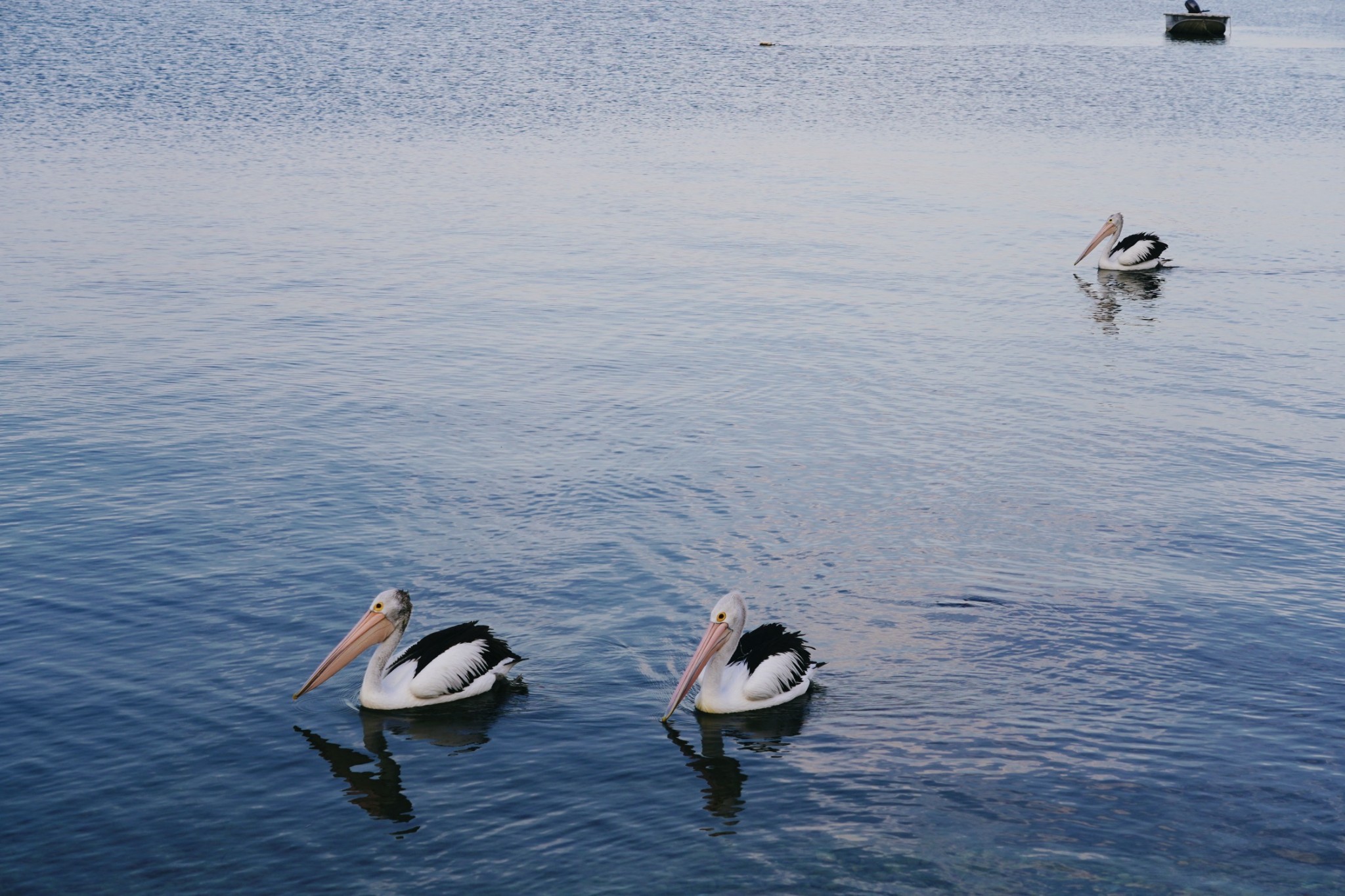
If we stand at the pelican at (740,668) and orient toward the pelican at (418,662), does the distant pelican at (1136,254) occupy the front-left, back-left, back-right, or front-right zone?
back-right

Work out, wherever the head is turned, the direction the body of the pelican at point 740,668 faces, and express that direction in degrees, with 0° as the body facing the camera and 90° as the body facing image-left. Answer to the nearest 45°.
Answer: approximately 45°

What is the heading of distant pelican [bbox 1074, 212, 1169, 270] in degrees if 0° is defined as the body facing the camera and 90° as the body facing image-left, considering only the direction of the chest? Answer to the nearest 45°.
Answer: approximately 90°

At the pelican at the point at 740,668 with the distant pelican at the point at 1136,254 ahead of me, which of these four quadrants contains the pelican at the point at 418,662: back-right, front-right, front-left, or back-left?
back-left

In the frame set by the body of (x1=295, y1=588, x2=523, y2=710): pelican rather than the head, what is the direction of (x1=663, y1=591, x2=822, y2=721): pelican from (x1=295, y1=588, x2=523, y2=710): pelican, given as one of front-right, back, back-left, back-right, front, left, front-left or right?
back

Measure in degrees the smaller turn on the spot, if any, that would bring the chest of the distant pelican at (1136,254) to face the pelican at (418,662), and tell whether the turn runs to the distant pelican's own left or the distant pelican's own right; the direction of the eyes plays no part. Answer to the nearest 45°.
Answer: approximately 90° to the distant pelican's own left

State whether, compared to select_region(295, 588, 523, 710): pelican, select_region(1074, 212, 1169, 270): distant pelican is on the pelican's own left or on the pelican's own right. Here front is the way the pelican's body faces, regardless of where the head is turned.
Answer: on the pelican's own right

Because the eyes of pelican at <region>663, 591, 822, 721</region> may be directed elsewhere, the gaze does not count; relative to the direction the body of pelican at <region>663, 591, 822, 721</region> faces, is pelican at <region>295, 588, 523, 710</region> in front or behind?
in front

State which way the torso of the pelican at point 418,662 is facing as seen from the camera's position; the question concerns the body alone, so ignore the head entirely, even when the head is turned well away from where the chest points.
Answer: to the viewer's left

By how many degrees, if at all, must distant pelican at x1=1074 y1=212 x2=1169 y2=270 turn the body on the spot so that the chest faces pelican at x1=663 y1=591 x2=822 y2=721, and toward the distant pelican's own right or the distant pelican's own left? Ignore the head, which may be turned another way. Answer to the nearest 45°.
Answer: approximately 90° to the distant pelican's own left

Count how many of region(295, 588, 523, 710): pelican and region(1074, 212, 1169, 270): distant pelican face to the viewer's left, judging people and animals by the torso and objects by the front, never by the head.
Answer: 2
